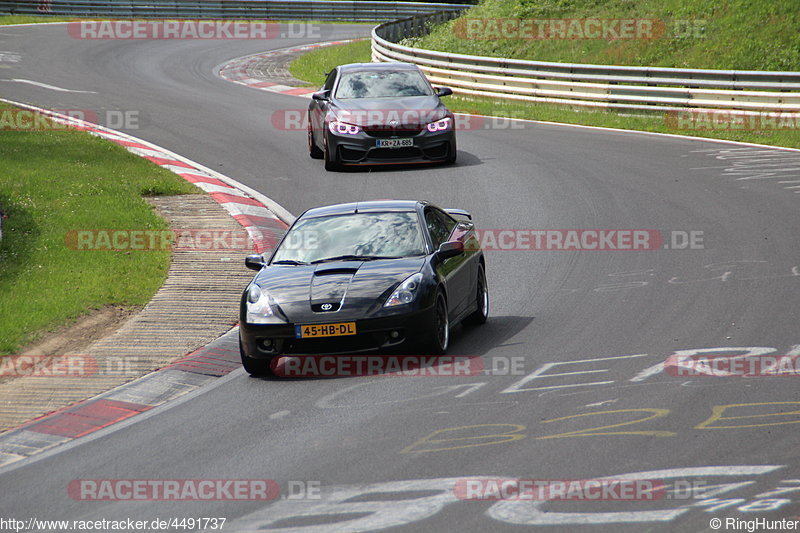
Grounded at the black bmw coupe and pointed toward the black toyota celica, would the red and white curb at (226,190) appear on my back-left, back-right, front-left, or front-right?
front-right

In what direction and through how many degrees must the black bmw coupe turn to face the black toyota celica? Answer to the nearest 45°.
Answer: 0° — it already faces it

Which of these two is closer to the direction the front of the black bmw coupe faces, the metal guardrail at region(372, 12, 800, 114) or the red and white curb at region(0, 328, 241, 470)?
the red and white curb

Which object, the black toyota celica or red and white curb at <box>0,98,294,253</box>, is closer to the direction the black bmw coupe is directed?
the black toyota celica

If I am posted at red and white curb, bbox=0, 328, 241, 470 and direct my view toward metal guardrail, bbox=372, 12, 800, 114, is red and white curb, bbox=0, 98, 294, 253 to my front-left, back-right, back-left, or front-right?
front-left

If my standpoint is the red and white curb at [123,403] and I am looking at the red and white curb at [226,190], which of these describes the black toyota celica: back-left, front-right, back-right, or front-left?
front-right

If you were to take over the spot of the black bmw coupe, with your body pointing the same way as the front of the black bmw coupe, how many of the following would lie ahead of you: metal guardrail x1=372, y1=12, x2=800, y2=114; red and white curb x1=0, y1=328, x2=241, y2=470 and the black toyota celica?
2

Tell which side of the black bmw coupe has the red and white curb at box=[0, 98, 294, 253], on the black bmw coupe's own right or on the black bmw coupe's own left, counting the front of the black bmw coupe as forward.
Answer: on the black bmw coupe's own right

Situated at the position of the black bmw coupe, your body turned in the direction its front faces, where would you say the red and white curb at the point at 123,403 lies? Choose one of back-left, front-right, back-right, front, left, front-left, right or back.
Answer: front

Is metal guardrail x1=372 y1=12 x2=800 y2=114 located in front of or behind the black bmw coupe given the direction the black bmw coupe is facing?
behind

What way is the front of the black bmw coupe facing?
toward the camera
